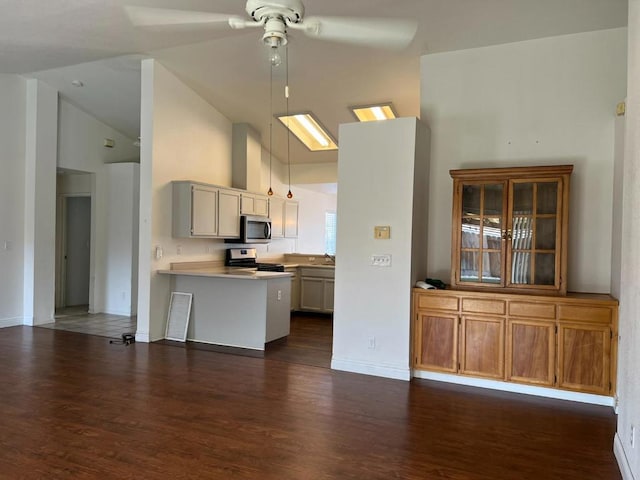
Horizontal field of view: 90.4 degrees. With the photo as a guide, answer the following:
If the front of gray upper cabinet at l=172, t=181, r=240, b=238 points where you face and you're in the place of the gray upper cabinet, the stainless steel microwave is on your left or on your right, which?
on your left

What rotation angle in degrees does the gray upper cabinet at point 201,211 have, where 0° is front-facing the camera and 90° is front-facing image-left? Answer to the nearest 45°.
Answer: approximately 315°

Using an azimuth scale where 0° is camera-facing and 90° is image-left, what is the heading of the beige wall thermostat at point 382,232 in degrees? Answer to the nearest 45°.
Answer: approximately 0°

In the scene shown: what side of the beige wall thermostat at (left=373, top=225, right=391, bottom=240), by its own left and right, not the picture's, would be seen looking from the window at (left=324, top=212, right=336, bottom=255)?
back
